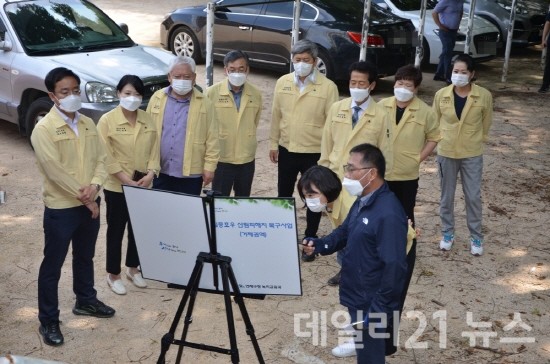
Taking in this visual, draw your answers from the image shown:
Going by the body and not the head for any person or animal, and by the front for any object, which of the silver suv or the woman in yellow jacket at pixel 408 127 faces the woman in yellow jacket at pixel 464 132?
the silver suv

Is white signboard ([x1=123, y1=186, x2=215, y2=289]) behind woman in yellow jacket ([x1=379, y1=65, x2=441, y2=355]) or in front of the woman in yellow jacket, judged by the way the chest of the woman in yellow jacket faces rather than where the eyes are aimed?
in front

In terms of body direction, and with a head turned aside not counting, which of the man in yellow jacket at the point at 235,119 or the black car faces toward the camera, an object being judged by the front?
the man in yellow jacket

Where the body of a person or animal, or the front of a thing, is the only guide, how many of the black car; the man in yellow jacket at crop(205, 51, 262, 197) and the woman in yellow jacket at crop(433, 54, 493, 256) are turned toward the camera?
2

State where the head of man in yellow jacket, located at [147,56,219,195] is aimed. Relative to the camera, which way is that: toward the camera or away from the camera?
toward the camera

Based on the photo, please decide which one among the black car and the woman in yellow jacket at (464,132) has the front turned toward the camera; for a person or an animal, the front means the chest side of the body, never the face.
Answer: the woman in yellow jacket

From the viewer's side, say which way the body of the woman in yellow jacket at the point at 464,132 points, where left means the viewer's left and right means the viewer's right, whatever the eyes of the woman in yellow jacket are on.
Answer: facing the viewer

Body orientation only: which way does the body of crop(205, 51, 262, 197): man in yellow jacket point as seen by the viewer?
toward the camera

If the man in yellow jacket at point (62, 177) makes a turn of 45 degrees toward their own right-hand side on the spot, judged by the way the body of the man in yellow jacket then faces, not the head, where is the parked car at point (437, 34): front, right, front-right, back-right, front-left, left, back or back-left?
back-left

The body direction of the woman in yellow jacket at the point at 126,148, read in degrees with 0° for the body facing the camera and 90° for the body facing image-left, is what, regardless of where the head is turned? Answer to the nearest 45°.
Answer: approximately 315°

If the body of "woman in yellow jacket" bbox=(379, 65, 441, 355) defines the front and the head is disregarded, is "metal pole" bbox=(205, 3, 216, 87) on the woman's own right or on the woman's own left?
on the woman's own right

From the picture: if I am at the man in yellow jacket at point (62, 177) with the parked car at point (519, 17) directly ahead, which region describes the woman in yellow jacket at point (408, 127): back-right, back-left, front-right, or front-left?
front-right

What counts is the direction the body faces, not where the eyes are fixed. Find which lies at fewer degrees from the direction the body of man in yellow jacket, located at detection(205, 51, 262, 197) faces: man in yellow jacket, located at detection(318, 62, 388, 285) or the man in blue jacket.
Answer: the man in blue jacket

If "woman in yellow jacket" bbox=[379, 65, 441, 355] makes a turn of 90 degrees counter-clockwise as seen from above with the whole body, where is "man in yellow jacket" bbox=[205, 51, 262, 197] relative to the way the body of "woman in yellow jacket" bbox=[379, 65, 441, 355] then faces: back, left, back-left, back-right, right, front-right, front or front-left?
back-right
